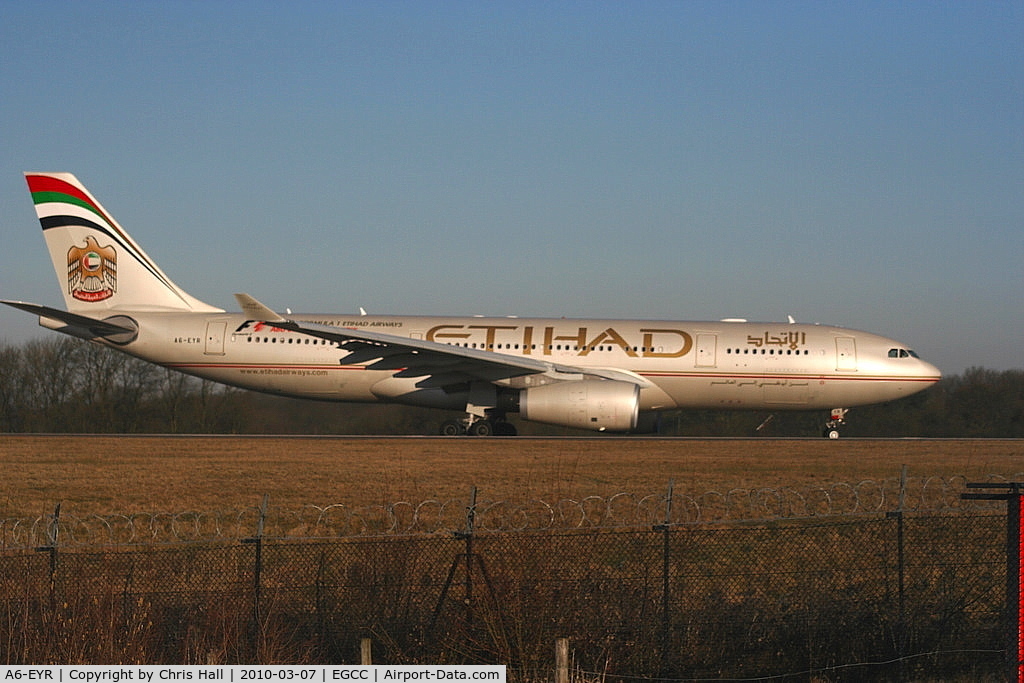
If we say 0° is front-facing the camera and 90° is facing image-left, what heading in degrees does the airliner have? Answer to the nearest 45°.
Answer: approximately 270°

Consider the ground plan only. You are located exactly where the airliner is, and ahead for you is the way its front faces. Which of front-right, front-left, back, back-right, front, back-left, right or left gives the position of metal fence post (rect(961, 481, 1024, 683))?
right

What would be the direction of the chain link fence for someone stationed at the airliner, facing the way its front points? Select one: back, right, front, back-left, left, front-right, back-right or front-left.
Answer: right

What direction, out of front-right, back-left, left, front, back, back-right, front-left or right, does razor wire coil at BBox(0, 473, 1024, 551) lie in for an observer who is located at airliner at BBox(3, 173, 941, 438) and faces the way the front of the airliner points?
right
